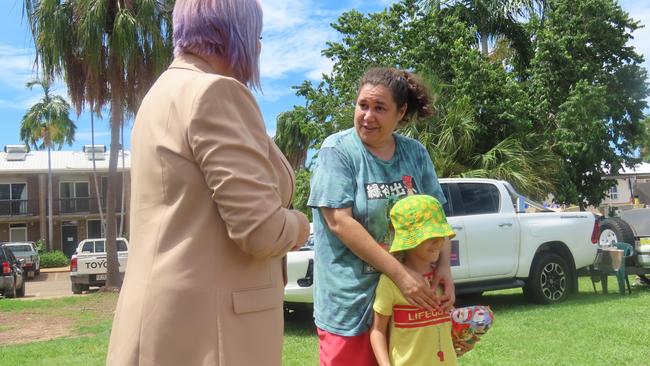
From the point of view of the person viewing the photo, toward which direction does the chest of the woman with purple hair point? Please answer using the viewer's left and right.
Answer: facing away from the viewer and to the right of the viewer

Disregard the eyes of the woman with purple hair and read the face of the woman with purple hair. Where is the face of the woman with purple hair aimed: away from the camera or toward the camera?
away from the camera

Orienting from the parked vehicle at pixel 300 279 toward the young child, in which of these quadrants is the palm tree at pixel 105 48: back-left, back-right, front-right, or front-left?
back-right

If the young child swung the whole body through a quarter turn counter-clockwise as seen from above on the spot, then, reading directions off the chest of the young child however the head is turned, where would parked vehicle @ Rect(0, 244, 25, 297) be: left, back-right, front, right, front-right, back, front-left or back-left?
left

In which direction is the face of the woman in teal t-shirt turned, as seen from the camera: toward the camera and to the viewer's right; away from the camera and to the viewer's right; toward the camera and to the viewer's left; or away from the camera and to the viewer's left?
toward the camera and to the viewer's left

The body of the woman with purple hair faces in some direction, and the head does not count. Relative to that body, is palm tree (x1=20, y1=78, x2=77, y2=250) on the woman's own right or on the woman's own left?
on the woman's own left
